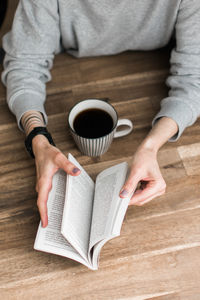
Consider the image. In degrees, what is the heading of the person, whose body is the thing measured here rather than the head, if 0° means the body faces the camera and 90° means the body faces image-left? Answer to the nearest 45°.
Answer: approximately 0°
